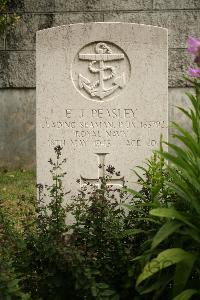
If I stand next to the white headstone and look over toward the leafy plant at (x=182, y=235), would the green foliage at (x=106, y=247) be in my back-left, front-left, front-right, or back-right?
front-right

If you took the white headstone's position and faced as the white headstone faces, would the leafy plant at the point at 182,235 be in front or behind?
in front

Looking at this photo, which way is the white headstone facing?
toward the camera
